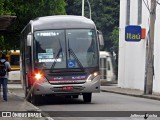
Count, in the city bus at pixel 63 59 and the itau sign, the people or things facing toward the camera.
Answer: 2

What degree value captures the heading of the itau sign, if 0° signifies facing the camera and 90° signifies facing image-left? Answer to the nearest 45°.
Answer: approximately 0°
